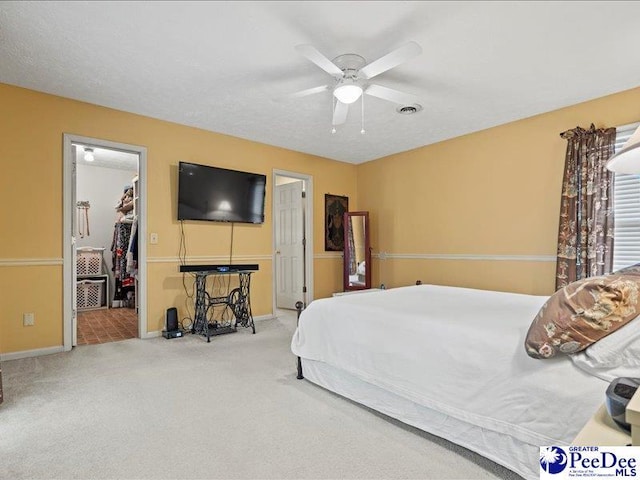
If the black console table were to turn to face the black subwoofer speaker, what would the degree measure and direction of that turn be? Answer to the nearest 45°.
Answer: approximately 135° to its right

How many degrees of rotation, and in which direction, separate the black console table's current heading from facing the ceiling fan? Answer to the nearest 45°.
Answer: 0° — it already faces it

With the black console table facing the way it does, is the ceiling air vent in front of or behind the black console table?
in front

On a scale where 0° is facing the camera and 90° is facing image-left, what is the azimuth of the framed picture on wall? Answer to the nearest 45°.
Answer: approximately 315°

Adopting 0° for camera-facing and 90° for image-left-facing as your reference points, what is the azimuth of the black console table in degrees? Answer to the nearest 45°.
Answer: approximately 315°

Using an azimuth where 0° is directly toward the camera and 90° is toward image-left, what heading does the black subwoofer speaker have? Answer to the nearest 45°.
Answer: approximately 0°

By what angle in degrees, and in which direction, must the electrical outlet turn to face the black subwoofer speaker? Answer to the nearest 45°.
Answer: approximately 90° to its left

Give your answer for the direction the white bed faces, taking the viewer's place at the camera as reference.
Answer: facing away from the viewer and to the left of the viewer

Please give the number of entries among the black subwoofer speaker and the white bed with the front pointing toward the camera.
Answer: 1

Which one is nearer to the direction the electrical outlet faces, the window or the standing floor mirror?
the window

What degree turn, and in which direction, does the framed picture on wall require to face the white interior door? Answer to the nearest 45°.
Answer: approximately 135° to its right

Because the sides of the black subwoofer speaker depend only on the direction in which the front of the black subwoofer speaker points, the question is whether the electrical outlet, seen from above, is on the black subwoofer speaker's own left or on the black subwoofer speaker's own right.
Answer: on the black subwoofer speaker's own right
